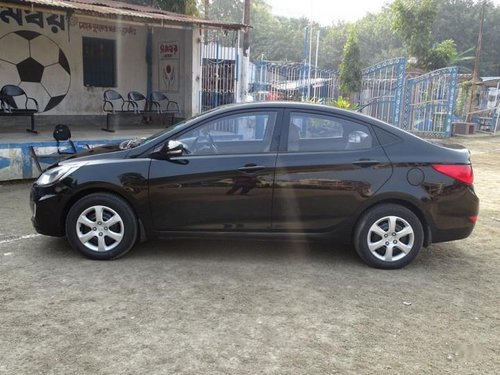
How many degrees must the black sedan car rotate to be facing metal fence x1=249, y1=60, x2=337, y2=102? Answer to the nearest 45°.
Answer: approximately 90° to its right

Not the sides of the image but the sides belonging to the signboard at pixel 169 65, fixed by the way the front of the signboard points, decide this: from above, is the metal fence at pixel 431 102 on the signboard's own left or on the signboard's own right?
on the signboard's own left

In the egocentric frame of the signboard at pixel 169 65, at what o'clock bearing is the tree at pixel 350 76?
The tree is roughly at 8 o'clock from the signboard.

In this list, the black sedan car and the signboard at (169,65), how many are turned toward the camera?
1

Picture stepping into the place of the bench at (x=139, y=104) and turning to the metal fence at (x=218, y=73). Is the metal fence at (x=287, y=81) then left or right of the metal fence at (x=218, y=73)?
left

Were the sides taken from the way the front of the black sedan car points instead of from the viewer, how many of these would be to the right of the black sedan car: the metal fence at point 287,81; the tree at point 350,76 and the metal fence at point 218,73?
3

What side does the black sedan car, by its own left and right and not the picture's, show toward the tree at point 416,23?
right

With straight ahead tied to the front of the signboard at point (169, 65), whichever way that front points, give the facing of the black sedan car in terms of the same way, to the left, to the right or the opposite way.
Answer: to the right

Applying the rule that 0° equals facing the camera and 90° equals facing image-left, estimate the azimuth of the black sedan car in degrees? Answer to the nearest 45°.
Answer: approximately 90°

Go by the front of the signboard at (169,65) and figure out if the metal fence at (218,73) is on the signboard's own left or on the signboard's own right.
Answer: on the signboard's own left

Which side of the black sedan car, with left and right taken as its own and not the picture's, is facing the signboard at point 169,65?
right

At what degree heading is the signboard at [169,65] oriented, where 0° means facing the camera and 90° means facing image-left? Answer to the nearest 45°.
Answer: approximately 0°

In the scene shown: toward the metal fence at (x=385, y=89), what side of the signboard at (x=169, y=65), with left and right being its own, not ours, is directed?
left

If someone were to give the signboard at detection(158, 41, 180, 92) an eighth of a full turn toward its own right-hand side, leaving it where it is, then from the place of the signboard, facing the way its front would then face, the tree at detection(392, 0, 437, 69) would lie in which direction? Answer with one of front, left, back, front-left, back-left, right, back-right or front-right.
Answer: back

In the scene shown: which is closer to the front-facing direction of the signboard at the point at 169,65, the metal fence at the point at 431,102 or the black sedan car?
the black sedan car
